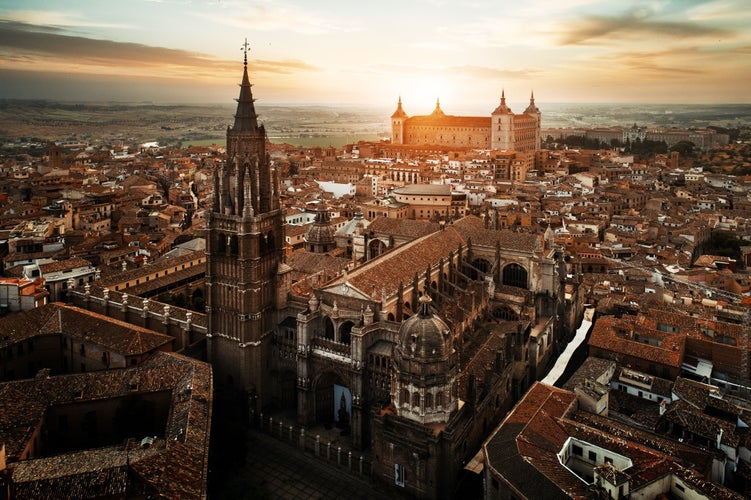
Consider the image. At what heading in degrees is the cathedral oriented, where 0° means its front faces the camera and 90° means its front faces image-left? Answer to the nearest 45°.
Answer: approximately 45°
